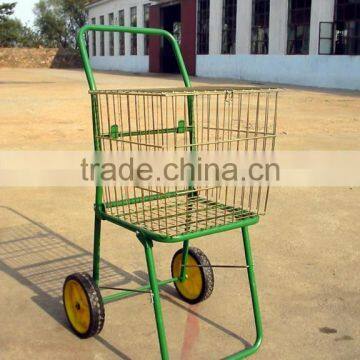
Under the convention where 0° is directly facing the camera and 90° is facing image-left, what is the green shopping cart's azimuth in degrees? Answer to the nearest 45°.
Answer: approximately 315°

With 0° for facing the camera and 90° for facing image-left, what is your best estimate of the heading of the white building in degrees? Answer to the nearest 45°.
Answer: approximately 45°

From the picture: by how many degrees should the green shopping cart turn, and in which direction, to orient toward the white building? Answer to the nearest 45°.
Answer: approximately 135° to its left

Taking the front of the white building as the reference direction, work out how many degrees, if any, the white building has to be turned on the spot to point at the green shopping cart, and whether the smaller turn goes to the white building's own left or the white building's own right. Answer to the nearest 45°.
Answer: approximately 45° to the white building's own left
